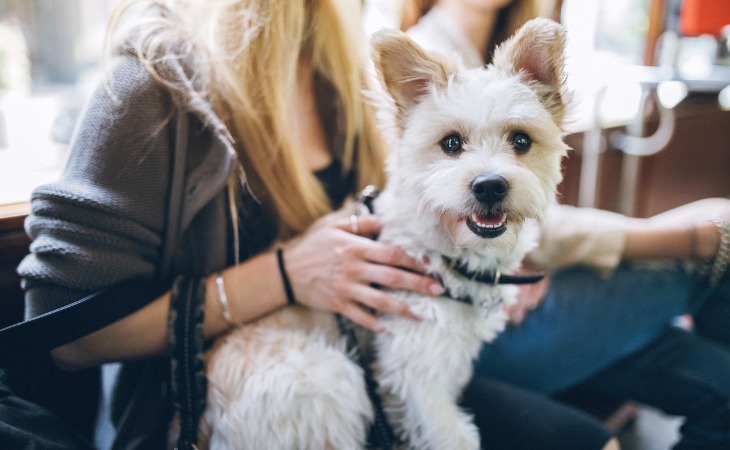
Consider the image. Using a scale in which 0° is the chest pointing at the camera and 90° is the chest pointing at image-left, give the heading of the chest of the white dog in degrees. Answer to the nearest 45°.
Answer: approximately 315°
